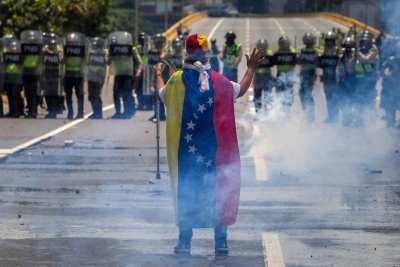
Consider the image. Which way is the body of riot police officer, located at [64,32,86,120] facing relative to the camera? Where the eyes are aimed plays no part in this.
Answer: toward the camera

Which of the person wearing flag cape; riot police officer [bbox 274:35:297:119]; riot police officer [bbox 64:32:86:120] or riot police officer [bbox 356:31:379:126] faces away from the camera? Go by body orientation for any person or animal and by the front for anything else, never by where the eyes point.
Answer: the person wearing flag cape

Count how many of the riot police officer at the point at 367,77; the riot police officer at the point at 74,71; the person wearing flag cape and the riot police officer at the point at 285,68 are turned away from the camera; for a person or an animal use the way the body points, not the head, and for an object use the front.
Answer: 1

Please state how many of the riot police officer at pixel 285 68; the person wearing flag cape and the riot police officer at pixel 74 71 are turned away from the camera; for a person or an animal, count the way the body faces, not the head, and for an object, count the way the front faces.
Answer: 1

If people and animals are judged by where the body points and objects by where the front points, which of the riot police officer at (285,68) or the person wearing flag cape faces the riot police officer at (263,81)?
the person wearing flag cape

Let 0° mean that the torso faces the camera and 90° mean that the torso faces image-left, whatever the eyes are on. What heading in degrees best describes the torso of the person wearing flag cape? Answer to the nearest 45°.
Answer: approximately 180°

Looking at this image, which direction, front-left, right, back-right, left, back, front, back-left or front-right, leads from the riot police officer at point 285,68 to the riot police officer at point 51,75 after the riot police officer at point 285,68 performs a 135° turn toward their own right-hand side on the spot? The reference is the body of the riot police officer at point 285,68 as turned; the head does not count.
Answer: front-left

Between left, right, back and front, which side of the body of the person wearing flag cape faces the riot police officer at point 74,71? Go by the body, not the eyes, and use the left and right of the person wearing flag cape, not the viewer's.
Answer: front

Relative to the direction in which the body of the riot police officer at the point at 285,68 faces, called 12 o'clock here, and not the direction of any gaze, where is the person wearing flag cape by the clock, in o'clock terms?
The person wearing flag cape is roughly at 12 o'clock from the riot police officer.

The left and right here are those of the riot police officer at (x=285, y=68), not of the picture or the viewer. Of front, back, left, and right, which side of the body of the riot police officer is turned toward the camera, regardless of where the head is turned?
front

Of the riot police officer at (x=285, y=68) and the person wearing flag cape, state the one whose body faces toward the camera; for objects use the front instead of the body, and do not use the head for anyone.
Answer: the riot police officer
